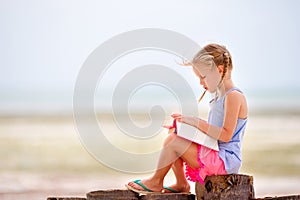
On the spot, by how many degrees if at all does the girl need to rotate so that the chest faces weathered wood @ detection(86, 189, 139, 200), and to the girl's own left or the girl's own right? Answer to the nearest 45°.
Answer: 0° — they already face it

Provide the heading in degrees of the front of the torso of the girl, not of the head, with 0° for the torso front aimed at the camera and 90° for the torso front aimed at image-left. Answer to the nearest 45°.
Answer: approximately 90°
